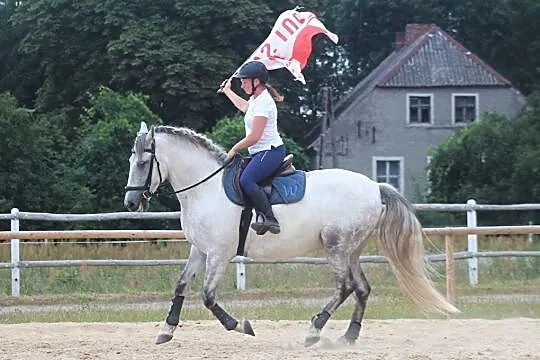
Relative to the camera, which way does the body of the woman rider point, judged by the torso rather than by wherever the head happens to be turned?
to the viewer's left

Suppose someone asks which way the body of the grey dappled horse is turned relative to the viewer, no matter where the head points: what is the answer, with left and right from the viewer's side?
facing to the left of the viewer

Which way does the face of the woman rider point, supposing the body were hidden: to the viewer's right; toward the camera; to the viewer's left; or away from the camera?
to the viewer's left

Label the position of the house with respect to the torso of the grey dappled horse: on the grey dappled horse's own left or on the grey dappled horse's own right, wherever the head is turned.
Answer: on the grey dappled horse's own right

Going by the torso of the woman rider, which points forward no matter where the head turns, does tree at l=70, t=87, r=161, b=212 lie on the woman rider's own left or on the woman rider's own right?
on the woman rider's own right

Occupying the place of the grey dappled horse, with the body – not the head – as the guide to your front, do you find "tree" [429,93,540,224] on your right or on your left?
on your right

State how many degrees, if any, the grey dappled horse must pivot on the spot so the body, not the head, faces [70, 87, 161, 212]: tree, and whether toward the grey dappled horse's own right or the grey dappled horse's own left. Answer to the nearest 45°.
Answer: approximately 90° to the grey dappled horse's own right

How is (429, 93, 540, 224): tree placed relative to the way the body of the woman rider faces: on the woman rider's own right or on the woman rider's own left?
on the woman rider's own right
